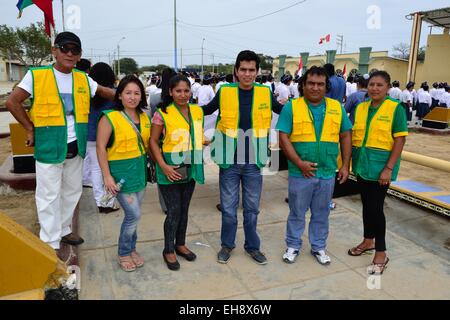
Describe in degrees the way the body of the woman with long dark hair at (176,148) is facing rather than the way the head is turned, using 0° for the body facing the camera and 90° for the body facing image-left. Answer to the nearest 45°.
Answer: approximately 315°

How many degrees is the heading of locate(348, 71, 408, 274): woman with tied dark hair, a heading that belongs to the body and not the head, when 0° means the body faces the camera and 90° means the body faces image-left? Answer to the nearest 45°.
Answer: approximately 45°

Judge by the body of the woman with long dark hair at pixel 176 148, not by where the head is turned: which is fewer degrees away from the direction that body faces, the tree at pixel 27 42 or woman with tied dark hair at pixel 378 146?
the woman with tied dark hair

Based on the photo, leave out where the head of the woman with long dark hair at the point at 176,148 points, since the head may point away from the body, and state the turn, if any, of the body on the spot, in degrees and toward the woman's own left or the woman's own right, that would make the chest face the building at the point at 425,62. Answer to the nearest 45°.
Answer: approximately 90° to the woman's own left

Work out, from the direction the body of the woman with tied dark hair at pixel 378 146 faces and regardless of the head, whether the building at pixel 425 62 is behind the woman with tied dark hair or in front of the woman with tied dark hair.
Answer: behind

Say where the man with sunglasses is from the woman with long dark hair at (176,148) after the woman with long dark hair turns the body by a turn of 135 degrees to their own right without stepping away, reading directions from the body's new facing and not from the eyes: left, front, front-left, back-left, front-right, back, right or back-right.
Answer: front

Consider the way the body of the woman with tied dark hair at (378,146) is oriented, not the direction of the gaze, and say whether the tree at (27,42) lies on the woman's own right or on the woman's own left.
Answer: on the woman's own right
